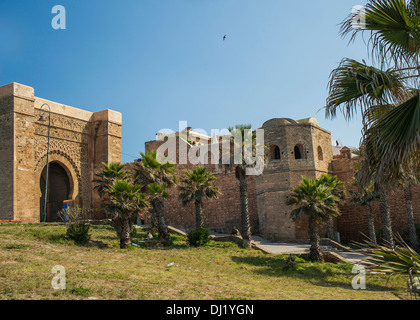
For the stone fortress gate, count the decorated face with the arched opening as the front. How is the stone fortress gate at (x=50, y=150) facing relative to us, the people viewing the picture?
facing the viewer and to the right of the viewer

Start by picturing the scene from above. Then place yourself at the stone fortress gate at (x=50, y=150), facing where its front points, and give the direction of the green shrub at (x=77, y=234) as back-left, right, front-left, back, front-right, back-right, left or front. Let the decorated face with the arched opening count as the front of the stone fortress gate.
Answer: front-right

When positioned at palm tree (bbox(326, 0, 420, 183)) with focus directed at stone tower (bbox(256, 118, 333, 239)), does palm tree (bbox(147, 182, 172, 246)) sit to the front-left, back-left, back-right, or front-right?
front-left

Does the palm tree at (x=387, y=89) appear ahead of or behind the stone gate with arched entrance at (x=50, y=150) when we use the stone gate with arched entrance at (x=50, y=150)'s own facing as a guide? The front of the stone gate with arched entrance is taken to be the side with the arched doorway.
ahead

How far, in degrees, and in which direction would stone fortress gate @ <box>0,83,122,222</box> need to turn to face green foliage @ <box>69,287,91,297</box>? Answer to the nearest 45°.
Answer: approximately 45° to its right

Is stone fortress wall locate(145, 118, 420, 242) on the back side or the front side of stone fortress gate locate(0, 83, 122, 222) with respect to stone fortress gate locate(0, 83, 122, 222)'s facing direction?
on the front side
